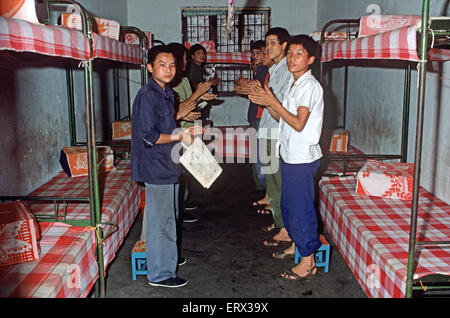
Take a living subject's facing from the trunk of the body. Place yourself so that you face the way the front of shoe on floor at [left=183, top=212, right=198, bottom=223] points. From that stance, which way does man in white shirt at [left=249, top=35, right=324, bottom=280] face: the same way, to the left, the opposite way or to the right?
the opposite way

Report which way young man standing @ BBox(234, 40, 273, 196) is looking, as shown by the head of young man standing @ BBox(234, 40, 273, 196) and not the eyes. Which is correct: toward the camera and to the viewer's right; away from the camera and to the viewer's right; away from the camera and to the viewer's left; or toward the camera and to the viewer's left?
toward the camera and to the viewer's left

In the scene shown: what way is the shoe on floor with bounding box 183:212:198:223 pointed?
to the viewer's right

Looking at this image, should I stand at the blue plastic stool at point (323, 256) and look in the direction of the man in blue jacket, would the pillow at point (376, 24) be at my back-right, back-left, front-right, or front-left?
back-right

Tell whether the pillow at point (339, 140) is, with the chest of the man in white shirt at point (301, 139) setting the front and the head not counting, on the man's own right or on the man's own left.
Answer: on the man's own right

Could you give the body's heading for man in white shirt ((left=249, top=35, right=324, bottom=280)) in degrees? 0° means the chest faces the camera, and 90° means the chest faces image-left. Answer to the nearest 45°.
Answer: approximately 90°

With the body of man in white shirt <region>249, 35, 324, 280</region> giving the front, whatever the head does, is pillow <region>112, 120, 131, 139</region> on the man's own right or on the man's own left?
on the man's own right

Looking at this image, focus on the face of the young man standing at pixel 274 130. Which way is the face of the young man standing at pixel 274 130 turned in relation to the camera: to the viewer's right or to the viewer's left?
to the viewer's left

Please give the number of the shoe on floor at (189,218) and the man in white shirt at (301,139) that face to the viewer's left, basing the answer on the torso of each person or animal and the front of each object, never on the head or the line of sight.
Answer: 1

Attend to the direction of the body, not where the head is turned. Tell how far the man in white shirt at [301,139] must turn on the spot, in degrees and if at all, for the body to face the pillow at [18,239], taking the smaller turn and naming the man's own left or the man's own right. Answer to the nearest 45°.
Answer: approximately 45° to the man's own left

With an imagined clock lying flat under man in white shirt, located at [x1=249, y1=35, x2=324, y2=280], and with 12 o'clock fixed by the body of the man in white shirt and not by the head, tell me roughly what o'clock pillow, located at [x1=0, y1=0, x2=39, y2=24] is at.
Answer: The pillow is roughly at 11 o'clock from the man in white shirt.
